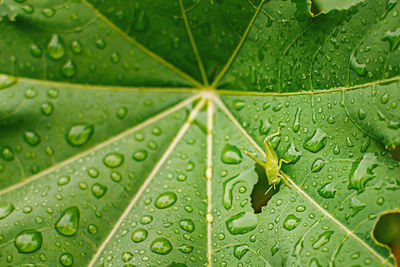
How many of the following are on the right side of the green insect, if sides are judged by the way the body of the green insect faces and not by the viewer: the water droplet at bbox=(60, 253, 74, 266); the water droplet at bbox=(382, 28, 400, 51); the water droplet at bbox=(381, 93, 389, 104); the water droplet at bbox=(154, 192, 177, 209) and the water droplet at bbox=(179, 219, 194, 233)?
3

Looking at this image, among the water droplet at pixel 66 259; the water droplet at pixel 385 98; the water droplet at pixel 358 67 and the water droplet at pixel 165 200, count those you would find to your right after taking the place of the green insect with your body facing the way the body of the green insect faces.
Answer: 2
